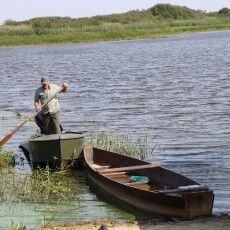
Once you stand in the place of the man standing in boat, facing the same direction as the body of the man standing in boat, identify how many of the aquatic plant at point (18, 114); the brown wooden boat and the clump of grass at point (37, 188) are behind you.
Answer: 1

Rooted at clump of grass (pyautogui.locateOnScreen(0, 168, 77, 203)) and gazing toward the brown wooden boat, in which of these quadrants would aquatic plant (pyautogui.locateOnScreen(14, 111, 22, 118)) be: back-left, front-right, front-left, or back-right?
back-left

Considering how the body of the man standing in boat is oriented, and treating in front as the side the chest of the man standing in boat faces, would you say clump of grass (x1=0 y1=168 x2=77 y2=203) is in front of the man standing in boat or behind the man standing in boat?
in front

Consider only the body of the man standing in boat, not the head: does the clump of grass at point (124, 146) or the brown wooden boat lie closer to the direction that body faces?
the brown wooden boat

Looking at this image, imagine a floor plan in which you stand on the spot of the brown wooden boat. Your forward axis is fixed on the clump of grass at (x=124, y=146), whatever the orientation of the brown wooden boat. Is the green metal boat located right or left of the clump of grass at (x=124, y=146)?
left

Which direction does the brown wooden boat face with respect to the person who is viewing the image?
facing away from the viewer and to the left of the viewer
